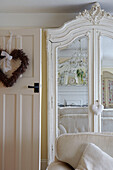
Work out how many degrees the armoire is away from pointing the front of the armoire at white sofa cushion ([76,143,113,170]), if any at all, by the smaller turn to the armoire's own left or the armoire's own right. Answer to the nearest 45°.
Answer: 0° — it already faces it

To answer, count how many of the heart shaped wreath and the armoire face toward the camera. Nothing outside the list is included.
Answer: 2

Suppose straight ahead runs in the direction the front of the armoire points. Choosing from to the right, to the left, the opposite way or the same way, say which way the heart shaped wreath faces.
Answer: the same way

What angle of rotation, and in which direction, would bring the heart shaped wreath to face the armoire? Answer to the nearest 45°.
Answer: approximately 90° to its left

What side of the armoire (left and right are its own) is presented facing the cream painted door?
right

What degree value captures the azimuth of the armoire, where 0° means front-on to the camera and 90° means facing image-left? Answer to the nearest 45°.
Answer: approximately 0°

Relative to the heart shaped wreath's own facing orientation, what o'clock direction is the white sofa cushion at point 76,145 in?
The white sofa cushion is roughly at 11 o'clock from the heart shaped wreath.

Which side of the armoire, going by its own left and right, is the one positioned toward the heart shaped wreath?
right

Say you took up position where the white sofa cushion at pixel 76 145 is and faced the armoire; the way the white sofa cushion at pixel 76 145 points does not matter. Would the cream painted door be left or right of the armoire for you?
left

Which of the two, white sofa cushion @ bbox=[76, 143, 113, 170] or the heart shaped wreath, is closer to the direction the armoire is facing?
the white sofa cushion

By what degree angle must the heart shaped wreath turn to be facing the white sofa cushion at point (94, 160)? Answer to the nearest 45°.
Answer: approximately 45° to its left

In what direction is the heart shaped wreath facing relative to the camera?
toward the camera
